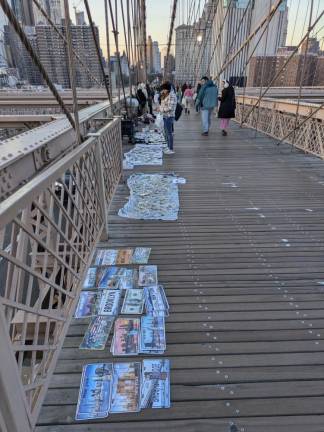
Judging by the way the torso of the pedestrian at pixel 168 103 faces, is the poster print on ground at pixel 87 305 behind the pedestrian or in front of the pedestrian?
in front

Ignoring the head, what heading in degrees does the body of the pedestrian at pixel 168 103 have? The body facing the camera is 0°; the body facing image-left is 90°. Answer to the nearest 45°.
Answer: approximately 45°

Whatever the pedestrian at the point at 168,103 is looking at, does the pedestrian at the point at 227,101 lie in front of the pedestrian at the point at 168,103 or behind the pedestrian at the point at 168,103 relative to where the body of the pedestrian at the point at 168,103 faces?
behind

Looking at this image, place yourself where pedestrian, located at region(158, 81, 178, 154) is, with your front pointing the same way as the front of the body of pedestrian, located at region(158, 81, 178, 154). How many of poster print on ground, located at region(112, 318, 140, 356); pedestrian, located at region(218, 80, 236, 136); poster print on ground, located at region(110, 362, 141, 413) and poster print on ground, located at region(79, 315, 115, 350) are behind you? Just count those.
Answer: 1

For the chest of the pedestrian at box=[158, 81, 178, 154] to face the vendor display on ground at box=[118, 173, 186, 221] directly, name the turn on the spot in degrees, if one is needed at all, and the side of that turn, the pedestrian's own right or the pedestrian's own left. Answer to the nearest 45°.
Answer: approximately 45° to the pedestrian's own left

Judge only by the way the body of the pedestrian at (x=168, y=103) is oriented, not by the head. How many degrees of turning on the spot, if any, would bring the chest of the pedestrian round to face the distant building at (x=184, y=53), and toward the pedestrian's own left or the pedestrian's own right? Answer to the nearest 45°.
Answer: approximately 135° to the pedestrian's own right

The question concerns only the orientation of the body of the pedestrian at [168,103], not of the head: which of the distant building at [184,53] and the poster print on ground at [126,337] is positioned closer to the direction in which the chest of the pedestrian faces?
the poster print on ground

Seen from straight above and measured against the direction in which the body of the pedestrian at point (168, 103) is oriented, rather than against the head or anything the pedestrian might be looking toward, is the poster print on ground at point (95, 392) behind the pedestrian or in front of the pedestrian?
in front

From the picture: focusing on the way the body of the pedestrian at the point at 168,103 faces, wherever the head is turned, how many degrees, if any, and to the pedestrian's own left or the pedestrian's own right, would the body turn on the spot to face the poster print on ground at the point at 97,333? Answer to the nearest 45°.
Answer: approximately 45° to the pedestrian's own left

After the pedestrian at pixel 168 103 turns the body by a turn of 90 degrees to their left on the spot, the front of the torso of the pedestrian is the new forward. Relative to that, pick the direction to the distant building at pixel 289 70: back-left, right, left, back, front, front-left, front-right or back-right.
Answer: left

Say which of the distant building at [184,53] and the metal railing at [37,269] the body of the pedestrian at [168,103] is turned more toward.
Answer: the metal railing

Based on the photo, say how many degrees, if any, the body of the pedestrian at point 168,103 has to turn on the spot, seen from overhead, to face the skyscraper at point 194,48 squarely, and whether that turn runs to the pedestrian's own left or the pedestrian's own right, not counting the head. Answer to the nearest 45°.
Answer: approximately 135° to the pedestrian's own right

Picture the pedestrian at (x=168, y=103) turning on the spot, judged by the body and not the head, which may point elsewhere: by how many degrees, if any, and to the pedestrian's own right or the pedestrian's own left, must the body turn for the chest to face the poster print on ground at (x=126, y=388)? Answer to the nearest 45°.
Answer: approximately 45° to the pedestrian's own left

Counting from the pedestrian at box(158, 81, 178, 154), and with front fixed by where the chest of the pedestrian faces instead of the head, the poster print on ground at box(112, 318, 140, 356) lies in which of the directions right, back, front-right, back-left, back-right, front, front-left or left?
front-left

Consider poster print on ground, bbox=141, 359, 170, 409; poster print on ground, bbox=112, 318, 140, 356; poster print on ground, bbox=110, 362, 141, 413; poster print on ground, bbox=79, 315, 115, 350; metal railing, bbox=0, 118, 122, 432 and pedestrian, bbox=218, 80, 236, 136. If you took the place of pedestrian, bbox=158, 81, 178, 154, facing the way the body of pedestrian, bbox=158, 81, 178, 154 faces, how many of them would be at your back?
1
